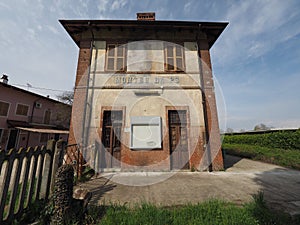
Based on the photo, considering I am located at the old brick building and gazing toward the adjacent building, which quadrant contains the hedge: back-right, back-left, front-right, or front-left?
back-right

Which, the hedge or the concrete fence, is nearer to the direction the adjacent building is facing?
the hedge

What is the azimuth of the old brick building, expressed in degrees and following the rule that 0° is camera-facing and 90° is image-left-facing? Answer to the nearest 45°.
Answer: approximately 0°

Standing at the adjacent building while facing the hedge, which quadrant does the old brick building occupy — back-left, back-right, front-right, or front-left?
front-right

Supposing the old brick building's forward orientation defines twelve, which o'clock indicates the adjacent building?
The adjacent building is roughly at 4 o'clock from the old brick building.

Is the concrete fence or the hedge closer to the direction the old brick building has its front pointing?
the concrete fence

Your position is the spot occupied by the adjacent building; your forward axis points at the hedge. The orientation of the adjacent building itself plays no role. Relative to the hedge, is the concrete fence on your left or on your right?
right

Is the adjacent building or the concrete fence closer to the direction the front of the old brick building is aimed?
the concrete fence

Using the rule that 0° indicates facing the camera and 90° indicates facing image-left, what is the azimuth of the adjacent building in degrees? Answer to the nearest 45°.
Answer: approximately 315°

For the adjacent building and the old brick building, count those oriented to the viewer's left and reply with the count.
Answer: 0

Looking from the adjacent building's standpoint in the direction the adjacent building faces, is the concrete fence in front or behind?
in front

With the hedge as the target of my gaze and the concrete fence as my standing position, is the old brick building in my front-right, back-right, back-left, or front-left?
front-left
